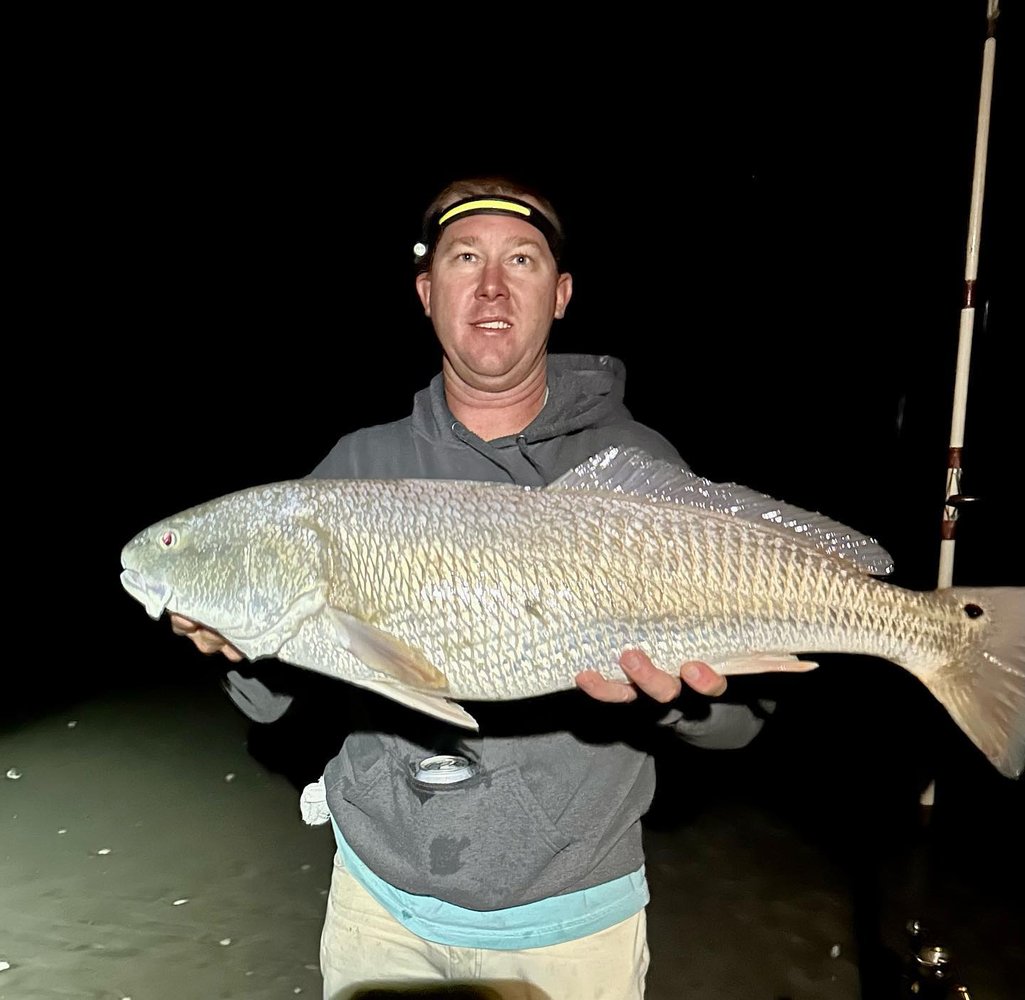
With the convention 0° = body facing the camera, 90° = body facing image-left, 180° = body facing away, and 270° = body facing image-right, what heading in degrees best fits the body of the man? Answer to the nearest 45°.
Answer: approximately 0°

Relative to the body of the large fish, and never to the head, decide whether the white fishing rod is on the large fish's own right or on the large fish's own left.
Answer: on the large fish's own right

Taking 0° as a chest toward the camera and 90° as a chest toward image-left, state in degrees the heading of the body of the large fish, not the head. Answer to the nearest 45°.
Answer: approximately 90°

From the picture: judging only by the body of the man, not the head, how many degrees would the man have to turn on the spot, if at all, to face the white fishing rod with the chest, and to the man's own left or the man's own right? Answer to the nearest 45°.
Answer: approximately 135° to the man's own left
